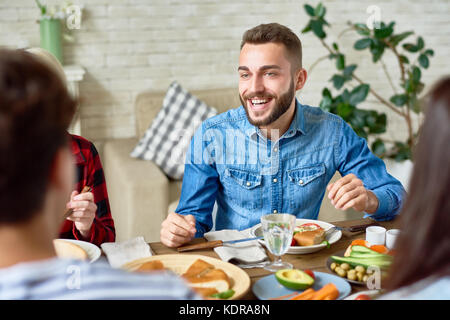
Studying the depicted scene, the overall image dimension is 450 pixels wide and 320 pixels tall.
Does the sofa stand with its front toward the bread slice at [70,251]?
yes

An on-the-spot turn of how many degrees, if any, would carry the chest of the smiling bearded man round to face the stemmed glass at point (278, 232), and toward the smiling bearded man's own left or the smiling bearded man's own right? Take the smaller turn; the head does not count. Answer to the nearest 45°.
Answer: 0° — they already face it

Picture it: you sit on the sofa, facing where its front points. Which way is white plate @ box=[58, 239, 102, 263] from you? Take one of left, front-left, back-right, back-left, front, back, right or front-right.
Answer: front

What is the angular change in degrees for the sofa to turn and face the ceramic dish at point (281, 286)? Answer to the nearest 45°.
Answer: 0° — it already faces it

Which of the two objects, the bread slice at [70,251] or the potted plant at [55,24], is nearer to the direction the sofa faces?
the bread slice

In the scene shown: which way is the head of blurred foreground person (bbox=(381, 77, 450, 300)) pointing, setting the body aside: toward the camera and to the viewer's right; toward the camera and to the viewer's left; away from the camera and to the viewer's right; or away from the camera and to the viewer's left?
away from the camera and to the viewer's left

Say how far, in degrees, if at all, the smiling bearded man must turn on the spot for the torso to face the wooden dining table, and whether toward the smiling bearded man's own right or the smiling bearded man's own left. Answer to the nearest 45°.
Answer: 0° — they already face it

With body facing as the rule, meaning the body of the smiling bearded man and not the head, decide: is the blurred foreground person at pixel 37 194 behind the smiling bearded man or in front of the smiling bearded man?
in front

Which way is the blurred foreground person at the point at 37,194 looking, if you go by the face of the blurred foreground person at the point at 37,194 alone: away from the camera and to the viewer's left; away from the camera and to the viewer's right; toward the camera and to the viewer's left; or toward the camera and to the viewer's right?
away from the camera and to the viewer's right

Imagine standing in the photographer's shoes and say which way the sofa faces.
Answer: facing the viewer

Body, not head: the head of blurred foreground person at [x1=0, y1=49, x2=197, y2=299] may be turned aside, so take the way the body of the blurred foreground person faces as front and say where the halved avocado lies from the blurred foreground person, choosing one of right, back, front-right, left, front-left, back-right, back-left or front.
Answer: front

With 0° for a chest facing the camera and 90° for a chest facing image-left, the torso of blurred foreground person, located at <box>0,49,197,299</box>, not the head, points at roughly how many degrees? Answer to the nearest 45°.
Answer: approximately 225°

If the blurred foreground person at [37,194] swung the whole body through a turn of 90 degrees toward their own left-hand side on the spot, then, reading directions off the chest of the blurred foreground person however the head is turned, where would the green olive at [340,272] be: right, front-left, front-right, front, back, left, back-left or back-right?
right

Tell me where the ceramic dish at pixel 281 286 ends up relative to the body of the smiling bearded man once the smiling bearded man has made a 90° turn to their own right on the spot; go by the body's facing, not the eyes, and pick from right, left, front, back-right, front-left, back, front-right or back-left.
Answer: left

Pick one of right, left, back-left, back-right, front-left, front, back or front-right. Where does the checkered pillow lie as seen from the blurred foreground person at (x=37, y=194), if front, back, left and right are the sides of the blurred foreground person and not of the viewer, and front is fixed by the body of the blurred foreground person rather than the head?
front-left

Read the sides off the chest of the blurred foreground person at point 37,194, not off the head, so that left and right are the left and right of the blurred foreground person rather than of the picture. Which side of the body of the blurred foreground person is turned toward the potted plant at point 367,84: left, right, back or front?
front
